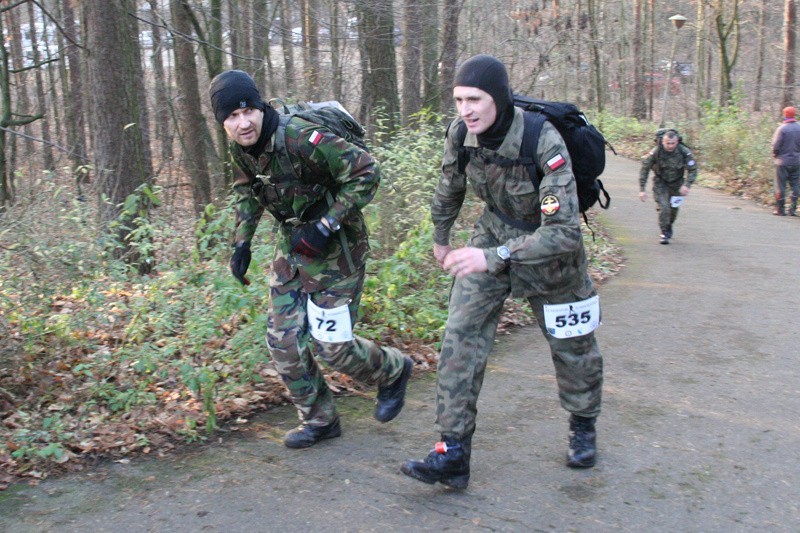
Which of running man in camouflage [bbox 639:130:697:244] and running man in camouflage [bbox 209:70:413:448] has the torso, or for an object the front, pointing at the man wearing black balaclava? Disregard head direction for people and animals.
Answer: running man in camouflage [bbox 639:130:697:244]

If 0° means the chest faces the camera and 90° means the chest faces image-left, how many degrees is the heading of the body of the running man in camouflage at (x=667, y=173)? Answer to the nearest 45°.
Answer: approximately 0°

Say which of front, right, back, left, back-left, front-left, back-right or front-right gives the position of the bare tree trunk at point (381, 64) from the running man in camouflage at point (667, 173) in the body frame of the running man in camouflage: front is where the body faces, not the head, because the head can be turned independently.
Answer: right

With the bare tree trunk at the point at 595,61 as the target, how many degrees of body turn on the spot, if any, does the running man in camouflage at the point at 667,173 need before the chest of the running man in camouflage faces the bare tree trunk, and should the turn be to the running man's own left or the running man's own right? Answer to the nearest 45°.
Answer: approximately 180°

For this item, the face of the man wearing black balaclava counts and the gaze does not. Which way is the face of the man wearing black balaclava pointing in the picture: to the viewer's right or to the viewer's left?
to the viewer's left

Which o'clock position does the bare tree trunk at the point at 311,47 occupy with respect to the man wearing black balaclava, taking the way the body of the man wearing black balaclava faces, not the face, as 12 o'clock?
The bare tree trunk is roughly at 4 o'clock from the man wearing black balaclava.

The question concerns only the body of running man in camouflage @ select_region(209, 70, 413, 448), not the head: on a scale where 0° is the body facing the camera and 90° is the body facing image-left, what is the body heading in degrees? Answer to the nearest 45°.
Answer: approximately 45°

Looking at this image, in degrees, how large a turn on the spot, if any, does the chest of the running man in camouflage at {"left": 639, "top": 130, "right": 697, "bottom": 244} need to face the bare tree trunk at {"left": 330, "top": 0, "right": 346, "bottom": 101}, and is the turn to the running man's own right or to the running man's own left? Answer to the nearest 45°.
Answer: approximately 90° to the running man's own right

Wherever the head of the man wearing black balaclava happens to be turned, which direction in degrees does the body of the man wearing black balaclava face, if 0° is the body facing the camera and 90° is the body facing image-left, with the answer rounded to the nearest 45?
approximately 45°

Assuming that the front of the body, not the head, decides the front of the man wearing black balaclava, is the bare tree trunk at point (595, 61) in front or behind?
behind
